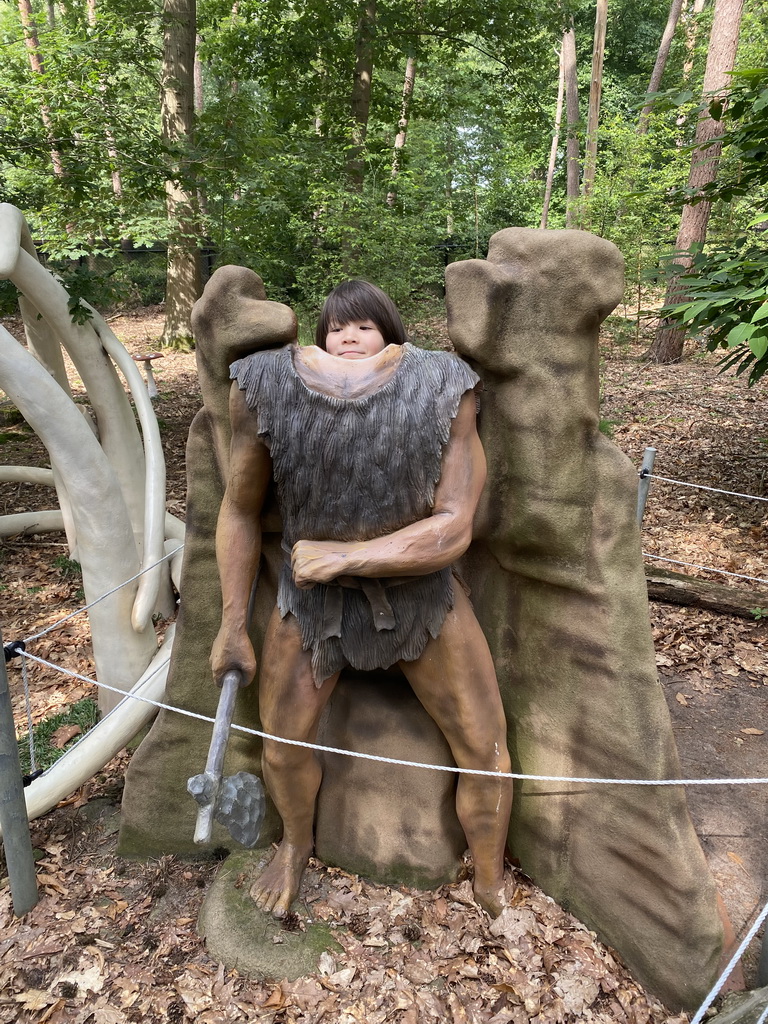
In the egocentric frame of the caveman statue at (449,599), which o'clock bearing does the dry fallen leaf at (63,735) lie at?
The dry fallen leaf is roughly at 4 o'clock from the caveman statue.

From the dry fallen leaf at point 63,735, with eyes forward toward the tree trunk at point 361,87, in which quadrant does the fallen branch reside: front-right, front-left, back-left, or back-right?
front-right

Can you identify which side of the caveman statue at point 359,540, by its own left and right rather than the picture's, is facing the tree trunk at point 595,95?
back

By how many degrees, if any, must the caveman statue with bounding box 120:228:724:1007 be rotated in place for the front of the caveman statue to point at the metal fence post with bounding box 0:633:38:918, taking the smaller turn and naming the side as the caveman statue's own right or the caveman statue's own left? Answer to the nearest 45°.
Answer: approximately 90° to the caveman statue's own right

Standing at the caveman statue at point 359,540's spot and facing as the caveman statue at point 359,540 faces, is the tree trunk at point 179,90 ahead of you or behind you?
behind

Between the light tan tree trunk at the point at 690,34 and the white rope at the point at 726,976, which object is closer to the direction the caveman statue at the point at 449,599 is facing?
the white rope

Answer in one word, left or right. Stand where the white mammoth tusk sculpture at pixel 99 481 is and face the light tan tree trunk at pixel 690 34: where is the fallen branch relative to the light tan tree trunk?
right

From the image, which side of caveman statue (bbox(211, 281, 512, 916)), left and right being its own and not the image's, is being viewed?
front

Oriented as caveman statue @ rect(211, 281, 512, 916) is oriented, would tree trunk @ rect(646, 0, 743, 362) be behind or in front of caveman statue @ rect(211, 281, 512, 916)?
behind

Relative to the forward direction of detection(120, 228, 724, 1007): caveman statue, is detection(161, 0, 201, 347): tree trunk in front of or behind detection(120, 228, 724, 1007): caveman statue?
behind

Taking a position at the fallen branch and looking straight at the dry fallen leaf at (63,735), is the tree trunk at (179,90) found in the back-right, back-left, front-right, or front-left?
front-right

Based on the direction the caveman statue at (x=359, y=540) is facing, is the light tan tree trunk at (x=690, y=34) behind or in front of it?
behind

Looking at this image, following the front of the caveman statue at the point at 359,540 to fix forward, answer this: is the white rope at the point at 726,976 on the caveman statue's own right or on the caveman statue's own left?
on the caveman statue's own left
